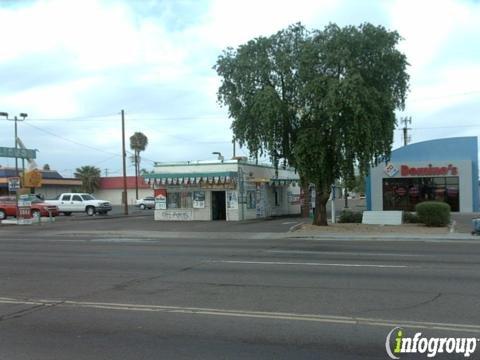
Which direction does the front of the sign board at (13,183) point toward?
toward the camera

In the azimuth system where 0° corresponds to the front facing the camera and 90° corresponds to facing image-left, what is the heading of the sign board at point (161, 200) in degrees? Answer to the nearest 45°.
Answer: approximately 0°

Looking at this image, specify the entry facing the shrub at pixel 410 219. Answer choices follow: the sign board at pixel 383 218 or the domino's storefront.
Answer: the domino's storefront

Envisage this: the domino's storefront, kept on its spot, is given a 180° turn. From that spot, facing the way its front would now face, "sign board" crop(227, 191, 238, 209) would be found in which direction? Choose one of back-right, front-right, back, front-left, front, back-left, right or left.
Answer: back-left

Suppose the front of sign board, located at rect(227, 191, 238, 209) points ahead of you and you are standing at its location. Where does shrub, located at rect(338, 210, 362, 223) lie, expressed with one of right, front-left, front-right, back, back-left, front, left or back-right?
front-left

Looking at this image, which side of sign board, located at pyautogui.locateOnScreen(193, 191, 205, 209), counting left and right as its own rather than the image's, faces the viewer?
front

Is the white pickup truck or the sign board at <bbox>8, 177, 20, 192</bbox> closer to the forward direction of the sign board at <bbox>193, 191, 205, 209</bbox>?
the sign board

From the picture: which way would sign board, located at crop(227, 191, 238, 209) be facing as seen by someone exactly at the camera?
facing the viewer
